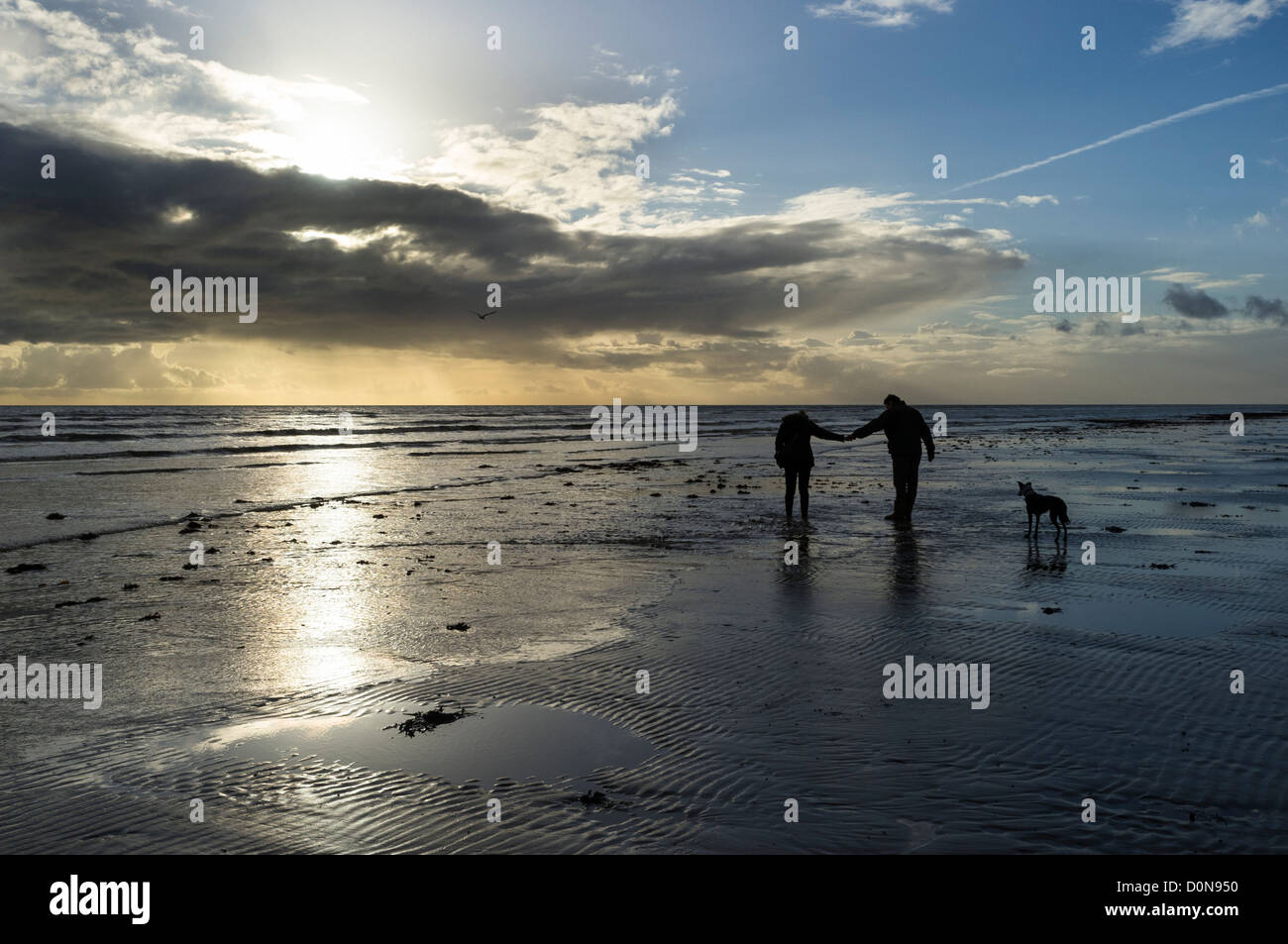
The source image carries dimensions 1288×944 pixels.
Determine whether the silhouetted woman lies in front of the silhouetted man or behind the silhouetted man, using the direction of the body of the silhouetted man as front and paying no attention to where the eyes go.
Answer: in front

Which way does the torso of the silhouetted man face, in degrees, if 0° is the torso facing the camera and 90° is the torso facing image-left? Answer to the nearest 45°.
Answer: approximately 90°

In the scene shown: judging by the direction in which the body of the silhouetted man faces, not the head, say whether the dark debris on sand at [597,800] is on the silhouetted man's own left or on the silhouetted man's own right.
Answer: on the silhouetted man's own left

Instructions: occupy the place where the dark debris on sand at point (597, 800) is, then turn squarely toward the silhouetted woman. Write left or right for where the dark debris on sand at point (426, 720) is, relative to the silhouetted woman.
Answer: left

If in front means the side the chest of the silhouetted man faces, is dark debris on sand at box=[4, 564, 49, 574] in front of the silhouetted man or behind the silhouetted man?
in front

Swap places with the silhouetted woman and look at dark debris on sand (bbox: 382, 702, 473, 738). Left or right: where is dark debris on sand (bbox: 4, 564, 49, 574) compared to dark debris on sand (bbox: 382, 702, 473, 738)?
right
